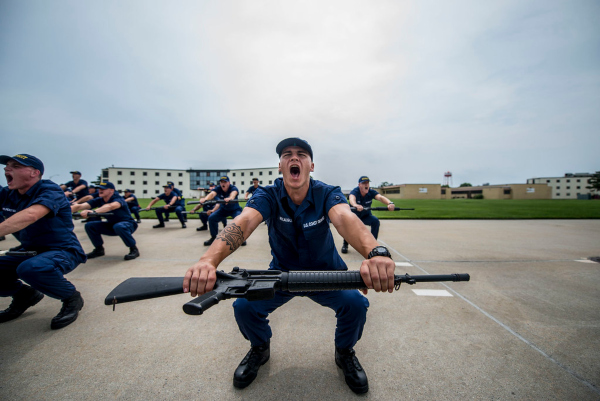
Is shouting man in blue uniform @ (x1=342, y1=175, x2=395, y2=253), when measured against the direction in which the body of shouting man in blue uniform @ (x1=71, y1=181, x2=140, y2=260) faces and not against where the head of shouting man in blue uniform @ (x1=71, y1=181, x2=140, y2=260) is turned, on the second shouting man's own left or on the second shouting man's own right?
on the second shouting man's own left

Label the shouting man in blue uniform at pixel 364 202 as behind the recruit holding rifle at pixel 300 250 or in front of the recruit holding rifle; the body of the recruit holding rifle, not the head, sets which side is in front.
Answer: behind

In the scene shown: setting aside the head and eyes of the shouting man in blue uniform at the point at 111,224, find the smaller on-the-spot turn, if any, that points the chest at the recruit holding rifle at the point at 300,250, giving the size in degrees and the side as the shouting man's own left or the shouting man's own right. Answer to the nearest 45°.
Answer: approximately 45° to the shouting man's own left

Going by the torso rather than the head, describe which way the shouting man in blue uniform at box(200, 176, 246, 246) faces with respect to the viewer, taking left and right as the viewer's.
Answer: facing the viewer and to the left of the viewer

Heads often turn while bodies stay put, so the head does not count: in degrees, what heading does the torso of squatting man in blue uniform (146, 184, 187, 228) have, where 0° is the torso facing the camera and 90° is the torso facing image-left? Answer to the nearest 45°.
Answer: approximately 45°

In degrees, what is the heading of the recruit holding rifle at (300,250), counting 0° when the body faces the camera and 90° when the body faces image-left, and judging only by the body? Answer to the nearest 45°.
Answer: approximately 0°

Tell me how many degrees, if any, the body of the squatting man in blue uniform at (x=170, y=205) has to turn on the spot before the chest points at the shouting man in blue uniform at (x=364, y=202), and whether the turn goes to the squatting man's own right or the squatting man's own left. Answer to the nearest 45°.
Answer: approximately 90° to the squatting man's own left

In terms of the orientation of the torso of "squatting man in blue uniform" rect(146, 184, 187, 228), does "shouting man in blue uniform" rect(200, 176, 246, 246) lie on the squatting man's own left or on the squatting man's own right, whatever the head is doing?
on the squatting man's own left
